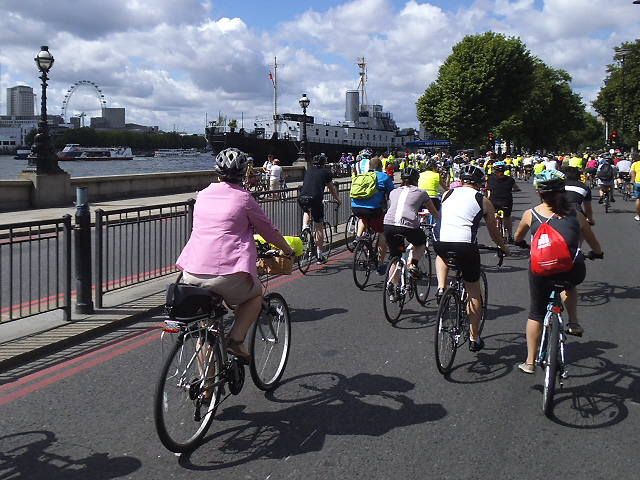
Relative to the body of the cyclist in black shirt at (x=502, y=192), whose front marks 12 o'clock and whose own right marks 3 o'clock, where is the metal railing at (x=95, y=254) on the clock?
The metal railing is roughly at 7 o'clock from the cyclist in black shirt.

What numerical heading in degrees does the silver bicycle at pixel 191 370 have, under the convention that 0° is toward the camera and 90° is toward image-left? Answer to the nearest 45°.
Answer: approximately 225°

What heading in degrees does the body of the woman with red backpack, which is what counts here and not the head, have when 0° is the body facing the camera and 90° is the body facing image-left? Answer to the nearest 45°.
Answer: approximately 180°

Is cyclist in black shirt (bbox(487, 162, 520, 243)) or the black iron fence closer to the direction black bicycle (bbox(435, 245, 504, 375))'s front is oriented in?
the cyclist in black shirt

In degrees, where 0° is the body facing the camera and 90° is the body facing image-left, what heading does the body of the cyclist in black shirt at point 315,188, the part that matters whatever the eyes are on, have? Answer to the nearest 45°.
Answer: approximately 225°

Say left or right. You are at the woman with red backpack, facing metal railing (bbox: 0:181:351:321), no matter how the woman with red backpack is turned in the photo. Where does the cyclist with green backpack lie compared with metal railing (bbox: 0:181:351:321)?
right

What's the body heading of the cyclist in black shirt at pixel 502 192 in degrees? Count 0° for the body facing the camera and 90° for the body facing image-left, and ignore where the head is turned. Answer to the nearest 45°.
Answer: approximately 180°

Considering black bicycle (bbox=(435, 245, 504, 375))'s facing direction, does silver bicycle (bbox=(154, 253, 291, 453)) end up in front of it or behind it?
behind

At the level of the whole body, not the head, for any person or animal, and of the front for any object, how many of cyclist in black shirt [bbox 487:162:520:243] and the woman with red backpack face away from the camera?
2
